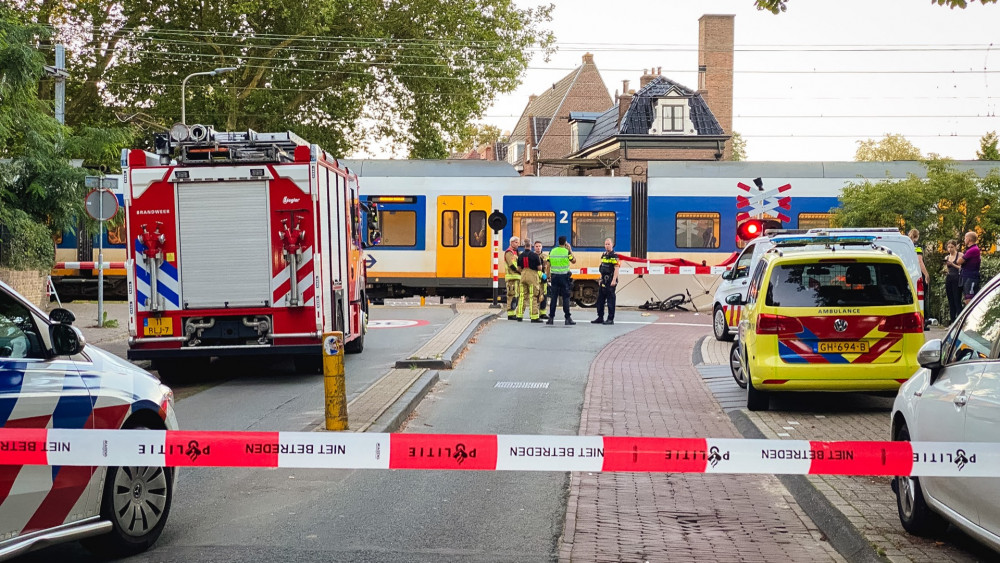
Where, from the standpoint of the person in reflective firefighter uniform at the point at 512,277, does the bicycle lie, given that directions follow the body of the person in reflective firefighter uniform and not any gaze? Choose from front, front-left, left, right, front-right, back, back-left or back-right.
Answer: front-left

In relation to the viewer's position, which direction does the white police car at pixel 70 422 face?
facing away from the viewer and to the right of the viewer

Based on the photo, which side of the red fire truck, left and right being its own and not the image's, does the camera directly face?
back

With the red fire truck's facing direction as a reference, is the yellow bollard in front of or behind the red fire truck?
behind

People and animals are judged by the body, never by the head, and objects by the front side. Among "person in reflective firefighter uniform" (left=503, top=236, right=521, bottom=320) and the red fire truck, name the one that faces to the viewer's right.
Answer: the person in reflective firefighter uniform

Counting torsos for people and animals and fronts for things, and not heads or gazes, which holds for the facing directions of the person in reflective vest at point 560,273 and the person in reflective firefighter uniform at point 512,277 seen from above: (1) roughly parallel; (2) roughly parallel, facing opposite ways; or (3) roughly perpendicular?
roughly perpendicular

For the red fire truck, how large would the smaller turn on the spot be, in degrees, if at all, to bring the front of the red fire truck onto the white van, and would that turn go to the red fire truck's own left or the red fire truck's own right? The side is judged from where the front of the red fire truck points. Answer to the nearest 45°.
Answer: approximately 90° to the red fire truck's own right

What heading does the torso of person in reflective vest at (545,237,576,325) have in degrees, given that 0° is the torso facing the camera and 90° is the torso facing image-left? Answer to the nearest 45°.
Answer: approximately 180°

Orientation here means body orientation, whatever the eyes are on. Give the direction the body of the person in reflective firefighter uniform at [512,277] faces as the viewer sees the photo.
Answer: to the viewer's right

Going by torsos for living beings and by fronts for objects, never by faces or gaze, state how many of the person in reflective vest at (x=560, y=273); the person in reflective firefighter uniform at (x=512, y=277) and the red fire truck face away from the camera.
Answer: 2
